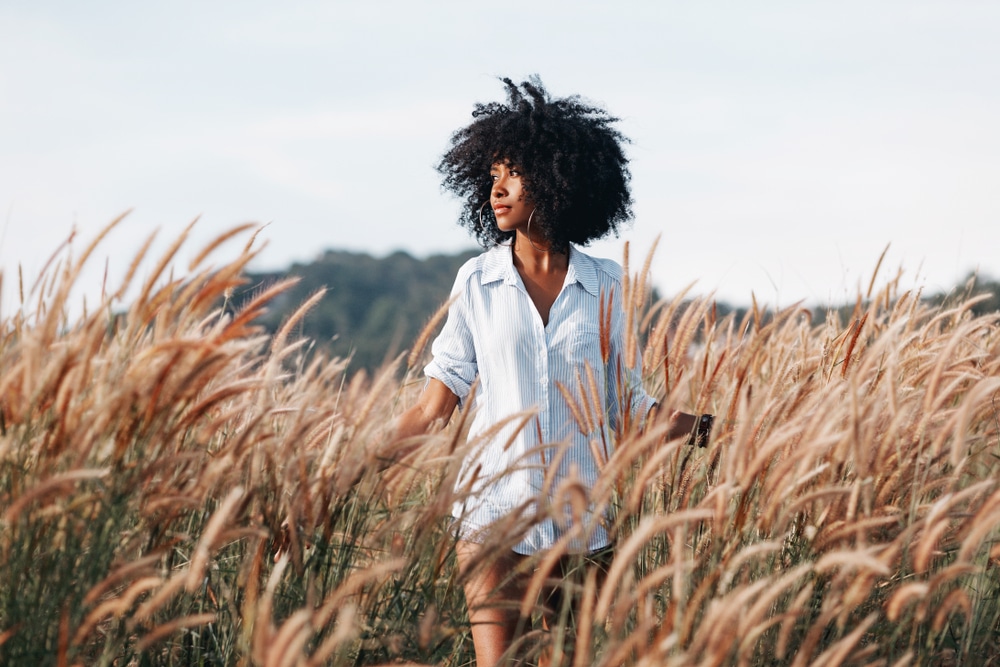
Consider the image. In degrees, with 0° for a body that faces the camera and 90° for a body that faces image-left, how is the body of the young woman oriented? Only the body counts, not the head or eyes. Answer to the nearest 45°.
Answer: approximately 0°
